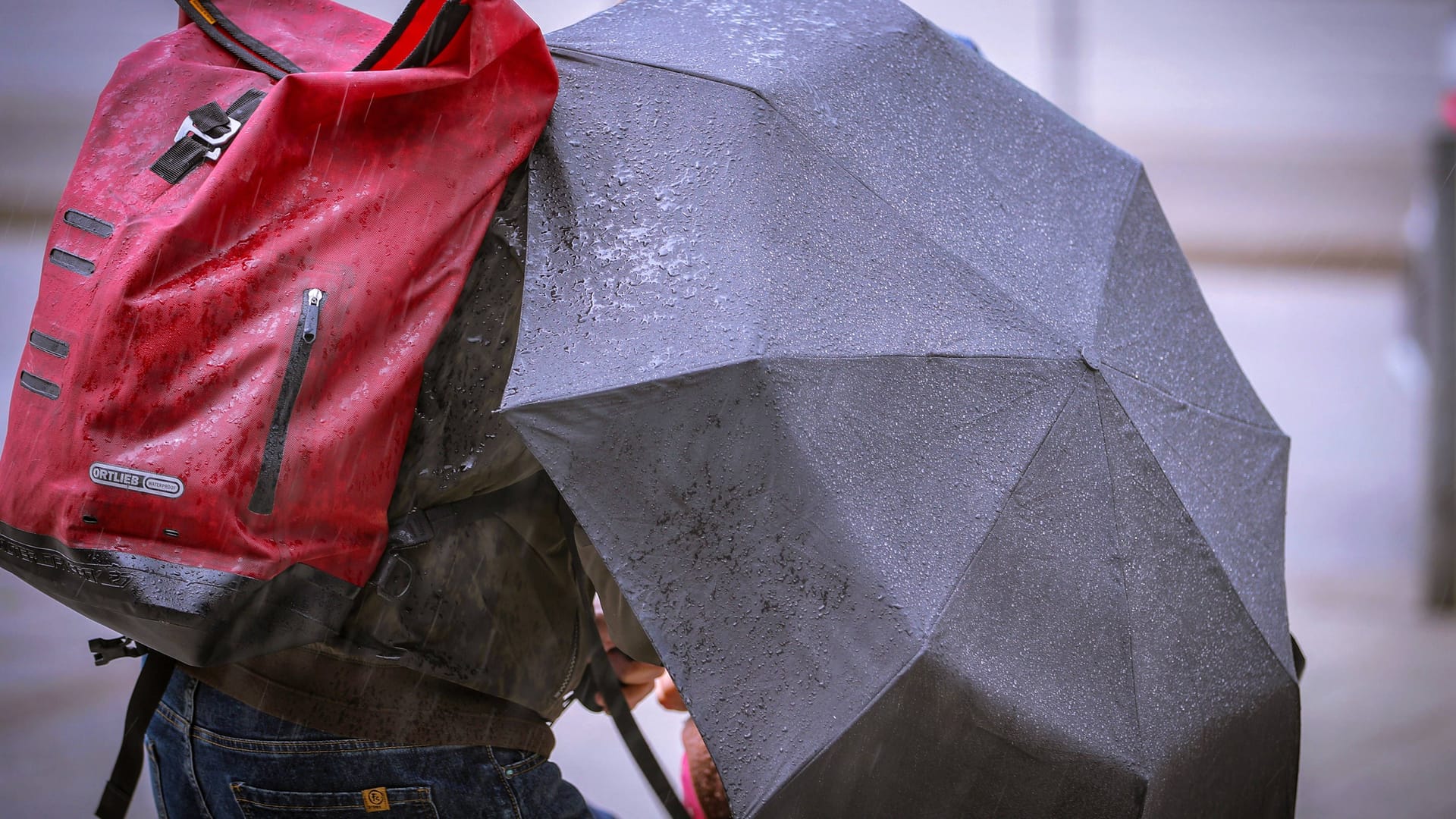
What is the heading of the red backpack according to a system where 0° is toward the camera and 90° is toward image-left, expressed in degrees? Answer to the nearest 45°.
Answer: approximately 45°

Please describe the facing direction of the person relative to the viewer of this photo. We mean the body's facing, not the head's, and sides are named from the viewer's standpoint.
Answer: facing away from the viewer and to the right of the viewer

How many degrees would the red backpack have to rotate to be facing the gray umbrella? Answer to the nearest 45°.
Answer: approximately 135° to its left
